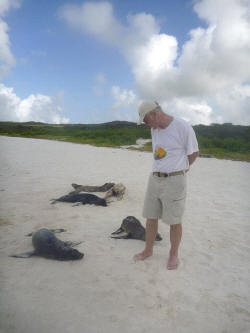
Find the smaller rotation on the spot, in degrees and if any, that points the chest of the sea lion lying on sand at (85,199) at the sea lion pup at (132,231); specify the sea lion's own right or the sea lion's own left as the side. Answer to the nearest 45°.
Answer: approximately 90° to the sea lion's own right

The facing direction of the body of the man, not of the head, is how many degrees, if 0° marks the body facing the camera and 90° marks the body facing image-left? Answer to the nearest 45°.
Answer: approximately 45°

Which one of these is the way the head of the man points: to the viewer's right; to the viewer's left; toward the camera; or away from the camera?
to the viewer's left

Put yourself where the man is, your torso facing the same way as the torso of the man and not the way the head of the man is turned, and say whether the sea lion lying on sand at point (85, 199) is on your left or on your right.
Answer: on your right

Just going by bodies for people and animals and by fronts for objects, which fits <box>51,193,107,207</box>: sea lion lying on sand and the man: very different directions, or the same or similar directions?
very different directions

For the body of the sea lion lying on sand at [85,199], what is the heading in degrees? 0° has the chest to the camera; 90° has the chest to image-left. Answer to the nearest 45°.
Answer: approximately 270°

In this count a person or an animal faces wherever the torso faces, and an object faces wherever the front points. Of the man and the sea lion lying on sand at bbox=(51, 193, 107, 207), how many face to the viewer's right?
1
